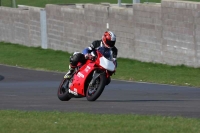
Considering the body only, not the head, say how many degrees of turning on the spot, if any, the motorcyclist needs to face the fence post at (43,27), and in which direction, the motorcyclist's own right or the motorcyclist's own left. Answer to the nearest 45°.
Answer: approximately 135° to the motorcyclist's own left

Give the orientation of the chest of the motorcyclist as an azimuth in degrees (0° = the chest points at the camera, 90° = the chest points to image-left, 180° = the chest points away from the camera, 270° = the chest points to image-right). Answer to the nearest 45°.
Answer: approximately 315°
